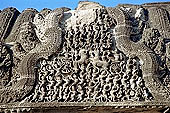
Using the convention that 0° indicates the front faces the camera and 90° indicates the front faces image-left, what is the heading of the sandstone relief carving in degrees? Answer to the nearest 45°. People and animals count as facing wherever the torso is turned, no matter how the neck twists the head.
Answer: approximately 0°
